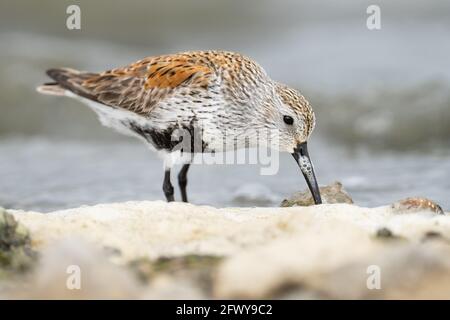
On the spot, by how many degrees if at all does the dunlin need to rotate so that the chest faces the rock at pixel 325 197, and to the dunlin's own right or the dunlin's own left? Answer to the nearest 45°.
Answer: approximately 45° to the dunlin's own right

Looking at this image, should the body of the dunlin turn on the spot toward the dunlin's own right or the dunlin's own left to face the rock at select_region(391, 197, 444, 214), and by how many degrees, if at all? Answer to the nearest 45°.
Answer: approximately 45° to the dunlin's own right

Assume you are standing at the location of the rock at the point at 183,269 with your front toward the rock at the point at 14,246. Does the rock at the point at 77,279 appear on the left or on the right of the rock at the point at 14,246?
left

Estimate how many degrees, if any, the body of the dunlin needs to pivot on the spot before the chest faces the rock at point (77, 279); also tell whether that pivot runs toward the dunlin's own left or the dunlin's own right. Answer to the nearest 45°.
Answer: approximately 90° to the dunlin's own right

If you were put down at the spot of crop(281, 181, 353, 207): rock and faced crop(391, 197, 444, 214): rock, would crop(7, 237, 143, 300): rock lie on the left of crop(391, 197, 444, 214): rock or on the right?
right

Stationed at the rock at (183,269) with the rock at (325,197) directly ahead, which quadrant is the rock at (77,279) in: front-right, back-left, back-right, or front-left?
back-left

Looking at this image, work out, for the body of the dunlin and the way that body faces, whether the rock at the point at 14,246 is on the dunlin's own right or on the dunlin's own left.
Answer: on the dunlin's own right

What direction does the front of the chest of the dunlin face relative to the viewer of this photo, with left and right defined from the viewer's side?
facing to the right of the viewer

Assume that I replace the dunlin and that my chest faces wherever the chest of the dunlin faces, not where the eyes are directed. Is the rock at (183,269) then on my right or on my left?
on my right
